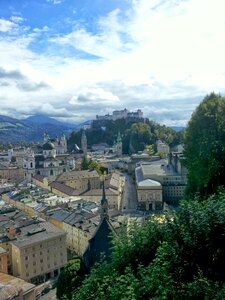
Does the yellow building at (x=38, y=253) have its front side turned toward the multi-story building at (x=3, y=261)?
no

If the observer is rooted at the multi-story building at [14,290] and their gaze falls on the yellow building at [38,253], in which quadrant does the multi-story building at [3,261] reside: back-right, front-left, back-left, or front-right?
front-left

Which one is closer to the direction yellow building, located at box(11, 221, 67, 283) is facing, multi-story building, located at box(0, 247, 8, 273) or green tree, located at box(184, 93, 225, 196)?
the green tree

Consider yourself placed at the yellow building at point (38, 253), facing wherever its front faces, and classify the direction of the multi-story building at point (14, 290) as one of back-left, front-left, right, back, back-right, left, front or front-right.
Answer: front-right

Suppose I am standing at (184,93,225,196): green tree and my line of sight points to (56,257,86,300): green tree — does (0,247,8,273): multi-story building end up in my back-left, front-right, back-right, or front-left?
front-right

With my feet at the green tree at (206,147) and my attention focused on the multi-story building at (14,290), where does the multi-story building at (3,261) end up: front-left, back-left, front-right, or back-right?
front-right

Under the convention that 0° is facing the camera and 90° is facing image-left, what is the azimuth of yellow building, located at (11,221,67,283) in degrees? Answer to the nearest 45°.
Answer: approximately 315°

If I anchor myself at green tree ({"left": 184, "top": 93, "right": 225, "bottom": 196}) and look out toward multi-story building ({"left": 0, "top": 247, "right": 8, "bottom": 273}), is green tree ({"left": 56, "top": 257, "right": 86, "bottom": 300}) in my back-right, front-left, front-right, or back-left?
front-left

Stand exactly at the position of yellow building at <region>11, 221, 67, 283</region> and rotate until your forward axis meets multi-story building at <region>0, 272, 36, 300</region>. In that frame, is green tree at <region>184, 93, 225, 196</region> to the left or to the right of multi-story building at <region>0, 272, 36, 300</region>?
left

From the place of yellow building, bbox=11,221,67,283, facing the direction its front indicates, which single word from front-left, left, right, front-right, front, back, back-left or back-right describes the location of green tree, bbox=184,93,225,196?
front
